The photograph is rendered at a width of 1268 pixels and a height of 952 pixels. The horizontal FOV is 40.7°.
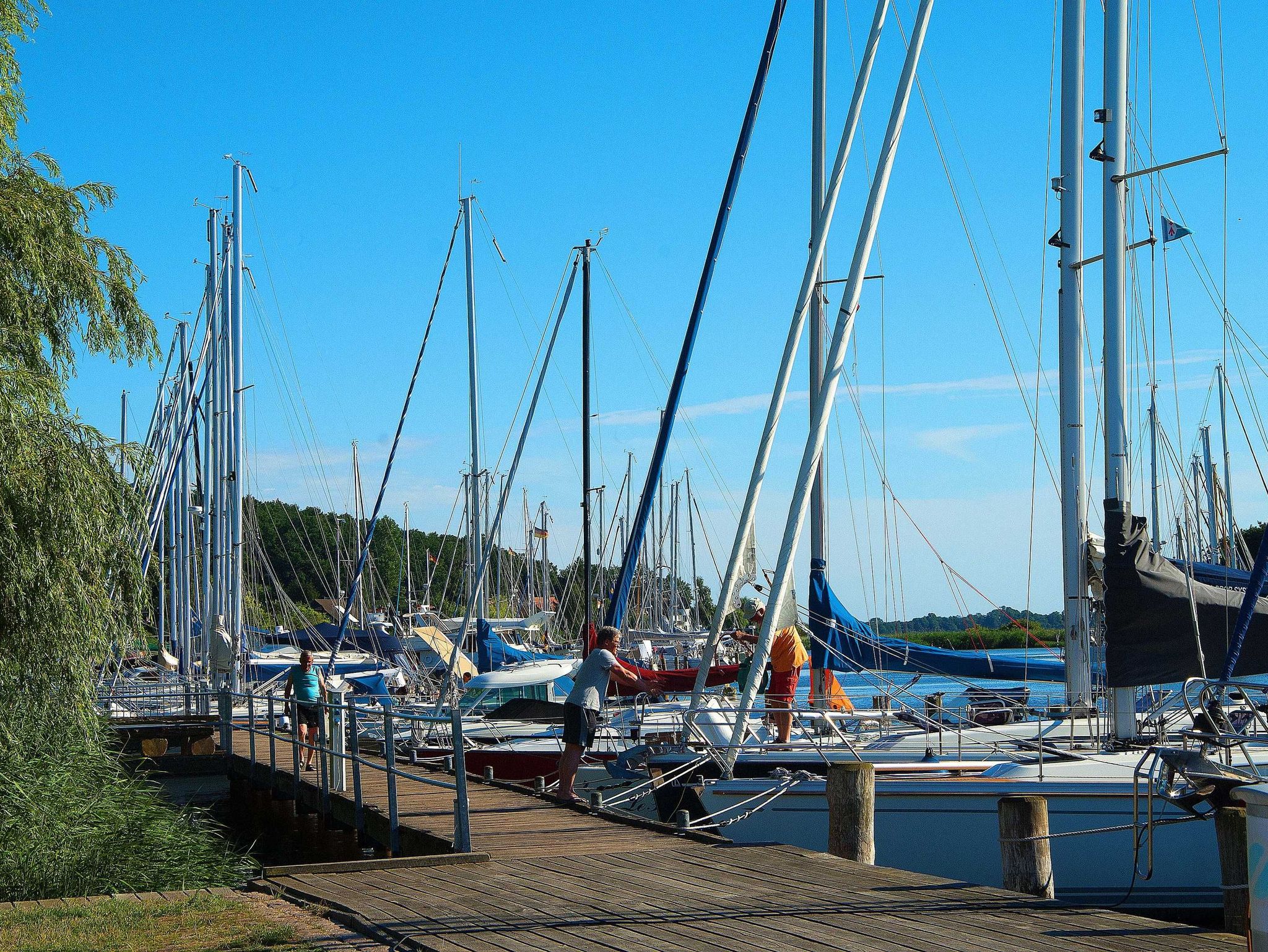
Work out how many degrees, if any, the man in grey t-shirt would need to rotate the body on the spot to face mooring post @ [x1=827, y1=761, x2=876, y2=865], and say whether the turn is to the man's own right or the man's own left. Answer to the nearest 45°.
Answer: approximately 45° to the man's own right

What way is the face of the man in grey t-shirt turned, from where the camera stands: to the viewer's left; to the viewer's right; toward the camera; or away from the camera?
to the viewer's right

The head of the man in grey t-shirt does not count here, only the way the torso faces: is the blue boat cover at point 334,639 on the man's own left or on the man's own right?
on the man's own left

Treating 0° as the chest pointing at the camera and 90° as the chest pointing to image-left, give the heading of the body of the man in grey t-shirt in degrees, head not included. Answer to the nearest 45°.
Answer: approximately 270°

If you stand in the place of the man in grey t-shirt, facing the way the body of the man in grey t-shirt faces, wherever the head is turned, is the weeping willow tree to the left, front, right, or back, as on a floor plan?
back

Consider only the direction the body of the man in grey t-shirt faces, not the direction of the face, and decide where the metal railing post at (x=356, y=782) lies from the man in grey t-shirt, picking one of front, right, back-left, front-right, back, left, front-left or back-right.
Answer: back

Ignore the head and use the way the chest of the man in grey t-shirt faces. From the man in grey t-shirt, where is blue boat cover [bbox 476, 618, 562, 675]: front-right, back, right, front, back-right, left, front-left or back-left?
left
